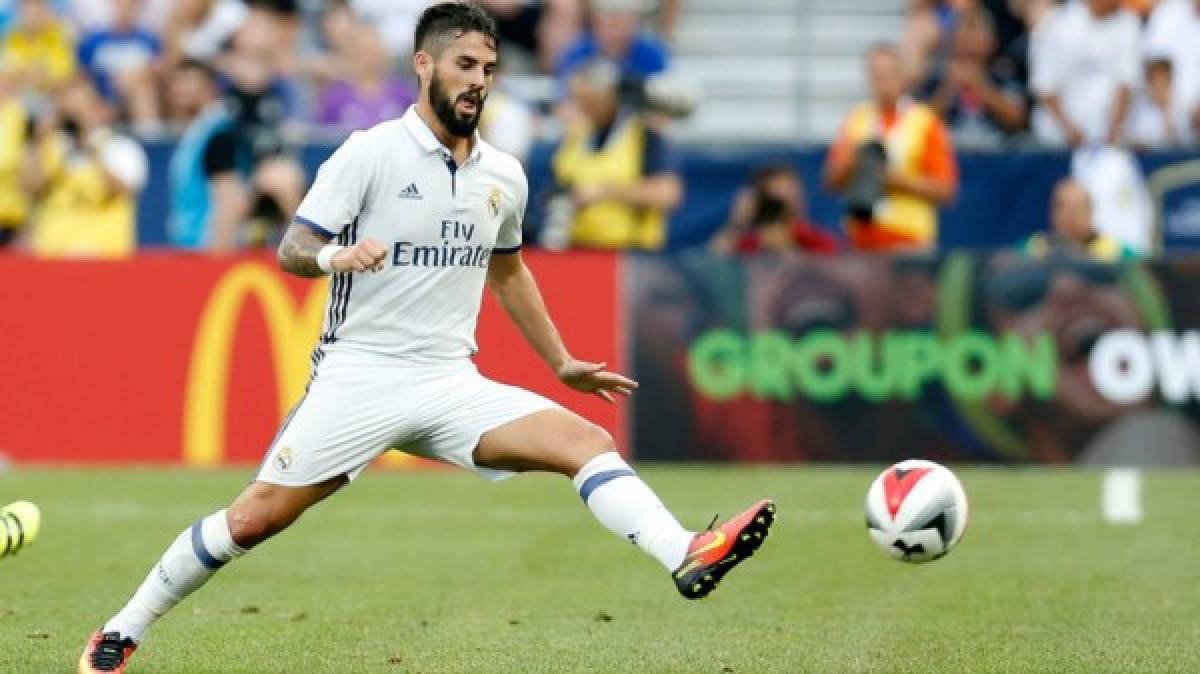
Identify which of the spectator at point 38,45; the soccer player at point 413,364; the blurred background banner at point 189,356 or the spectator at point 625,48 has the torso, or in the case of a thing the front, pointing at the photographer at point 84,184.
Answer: the spectator at point 38,45

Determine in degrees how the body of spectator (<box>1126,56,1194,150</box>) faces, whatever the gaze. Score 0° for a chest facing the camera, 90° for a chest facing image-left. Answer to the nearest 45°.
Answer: approximately 0°

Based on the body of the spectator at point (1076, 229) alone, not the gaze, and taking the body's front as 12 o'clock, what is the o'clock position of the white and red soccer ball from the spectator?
The white and red soccer ball is roughly at 12 o'clock from the spectator.

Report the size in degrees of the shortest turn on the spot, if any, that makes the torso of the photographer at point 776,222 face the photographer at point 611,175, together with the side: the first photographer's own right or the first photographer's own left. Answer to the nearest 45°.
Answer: approximately 90° to the first photographer's own right

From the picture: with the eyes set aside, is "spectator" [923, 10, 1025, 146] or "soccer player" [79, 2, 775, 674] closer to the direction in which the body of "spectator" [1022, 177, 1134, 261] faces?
the soccer player
